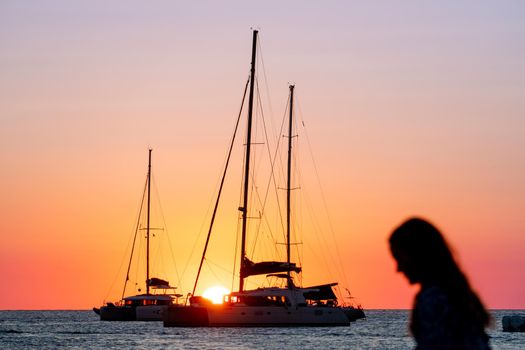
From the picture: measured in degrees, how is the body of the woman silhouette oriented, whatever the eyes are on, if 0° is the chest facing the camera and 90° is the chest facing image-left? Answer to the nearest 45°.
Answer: approximately 90°
